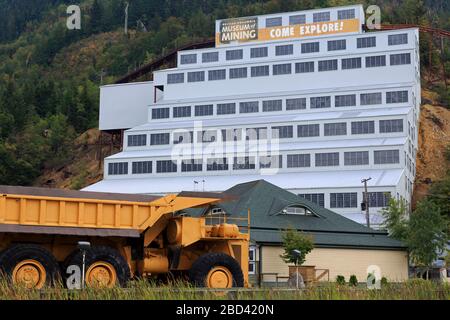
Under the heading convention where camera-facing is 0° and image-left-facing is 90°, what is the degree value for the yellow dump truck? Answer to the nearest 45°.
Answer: approximately 270°
